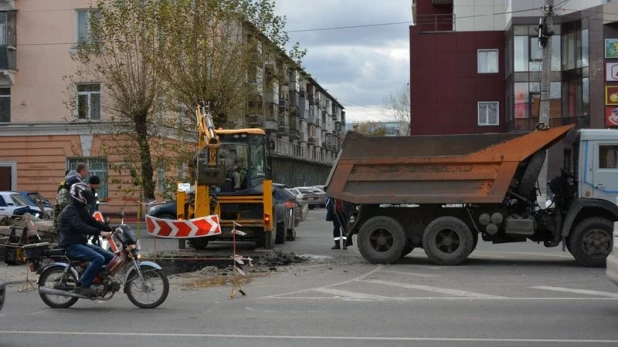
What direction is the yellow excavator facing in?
away from the camera

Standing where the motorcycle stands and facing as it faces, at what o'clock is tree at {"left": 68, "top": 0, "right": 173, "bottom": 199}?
The tree is roughly at 9 o'clock from the motorcycle.

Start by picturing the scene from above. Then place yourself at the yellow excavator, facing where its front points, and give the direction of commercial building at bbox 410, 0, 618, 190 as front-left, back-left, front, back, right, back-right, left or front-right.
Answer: front-right

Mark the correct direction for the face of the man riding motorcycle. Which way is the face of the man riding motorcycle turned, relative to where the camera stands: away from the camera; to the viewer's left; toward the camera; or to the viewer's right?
to the viewer's right

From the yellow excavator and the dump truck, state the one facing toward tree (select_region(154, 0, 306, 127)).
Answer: the yellow excavator

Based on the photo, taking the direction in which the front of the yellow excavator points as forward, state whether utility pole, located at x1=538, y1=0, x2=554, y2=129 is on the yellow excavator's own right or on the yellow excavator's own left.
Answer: on the yellow excavator's own right

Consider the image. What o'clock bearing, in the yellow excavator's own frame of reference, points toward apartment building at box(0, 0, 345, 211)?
The apartment building is roughly at 11 o'clock from the yellow excavator.

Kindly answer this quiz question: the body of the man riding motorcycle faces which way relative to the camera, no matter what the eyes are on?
to the viewer's right

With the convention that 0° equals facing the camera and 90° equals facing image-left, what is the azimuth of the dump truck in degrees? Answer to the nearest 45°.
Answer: approximately 270°

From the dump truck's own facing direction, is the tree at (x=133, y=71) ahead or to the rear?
to the rear

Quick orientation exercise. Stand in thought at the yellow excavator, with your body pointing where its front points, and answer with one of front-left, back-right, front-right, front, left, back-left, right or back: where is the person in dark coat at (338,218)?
right
